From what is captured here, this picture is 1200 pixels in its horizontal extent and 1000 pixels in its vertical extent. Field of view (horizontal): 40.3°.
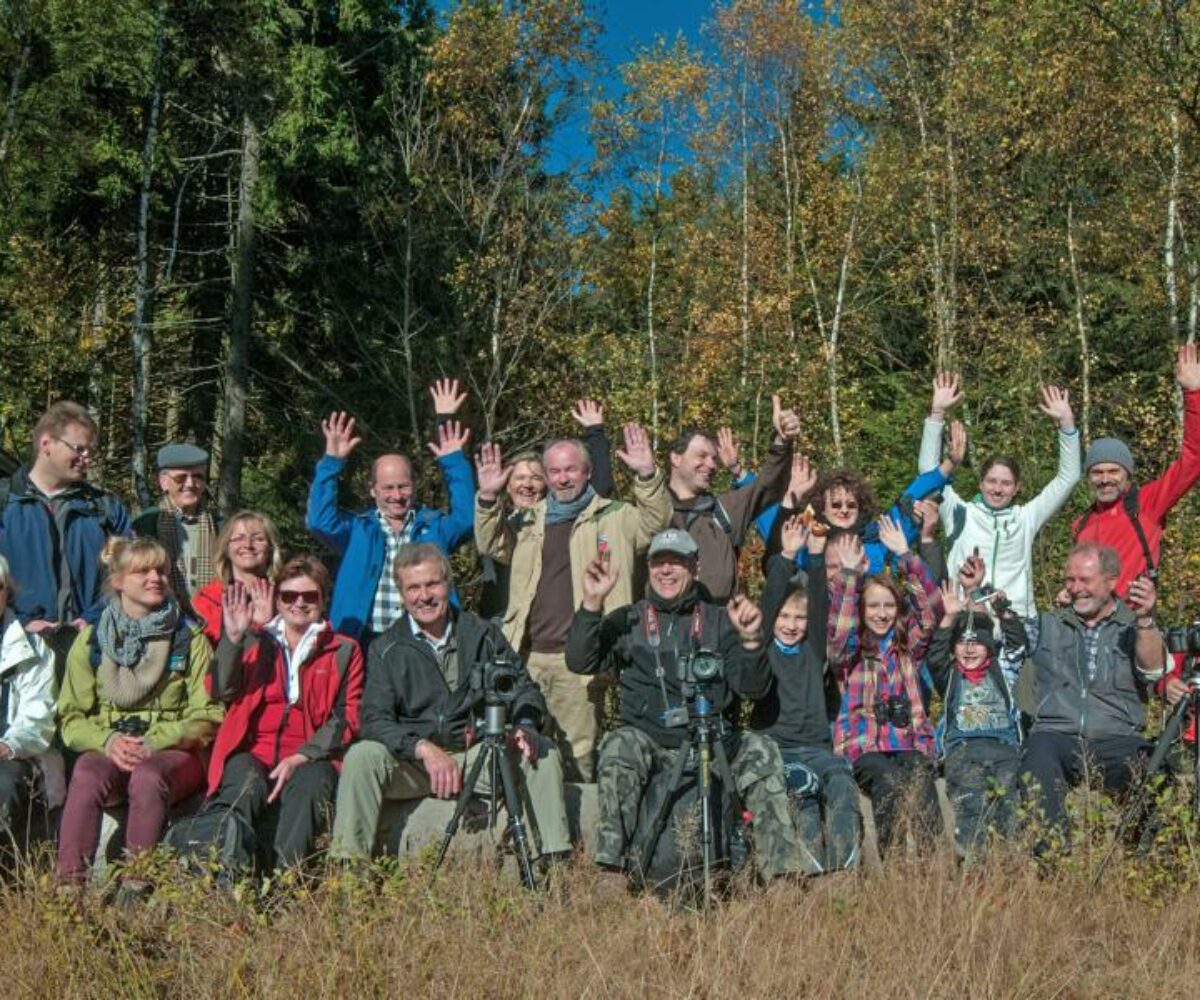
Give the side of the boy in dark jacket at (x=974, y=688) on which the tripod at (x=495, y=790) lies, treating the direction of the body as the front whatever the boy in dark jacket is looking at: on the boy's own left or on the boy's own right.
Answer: on the boy's own right

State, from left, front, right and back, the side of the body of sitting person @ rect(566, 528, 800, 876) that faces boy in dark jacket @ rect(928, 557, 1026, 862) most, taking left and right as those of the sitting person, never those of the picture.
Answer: left

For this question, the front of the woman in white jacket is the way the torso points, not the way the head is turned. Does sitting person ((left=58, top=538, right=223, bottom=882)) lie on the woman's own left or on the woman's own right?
on the woman's own right

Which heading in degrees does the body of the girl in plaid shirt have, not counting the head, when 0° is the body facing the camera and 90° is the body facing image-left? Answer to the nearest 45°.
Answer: approximately 0°

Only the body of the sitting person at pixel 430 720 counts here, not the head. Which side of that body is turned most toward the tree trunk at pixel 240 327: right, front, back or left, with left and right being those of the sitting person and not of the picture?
back

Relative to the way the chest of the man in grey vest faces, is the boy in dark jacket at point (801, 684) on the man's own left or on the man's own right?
on the man's own right

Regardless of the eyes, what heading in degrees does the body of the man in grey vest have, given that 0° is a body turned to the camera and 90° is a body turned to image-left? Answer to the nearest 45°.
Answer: approximately 0°

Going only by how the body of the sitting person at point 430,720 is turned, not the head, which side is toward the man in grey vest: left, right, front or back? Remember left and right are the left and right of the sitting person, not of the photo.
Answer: left

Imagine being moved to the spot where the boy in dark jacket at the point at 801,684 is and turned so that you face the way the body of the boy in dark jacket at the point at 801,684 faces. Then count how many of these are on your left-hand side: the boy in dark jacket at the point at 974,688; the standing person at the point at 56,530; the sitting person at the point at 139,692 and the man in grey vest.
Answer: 2

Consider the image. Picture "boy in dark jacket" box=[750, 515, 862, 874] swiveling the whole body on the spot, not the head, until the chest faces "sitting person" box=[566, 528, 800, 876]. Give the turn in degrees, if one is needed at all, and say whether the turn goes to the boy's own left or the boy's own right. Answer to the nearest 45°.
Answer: approximately 45° to the boy's own right
